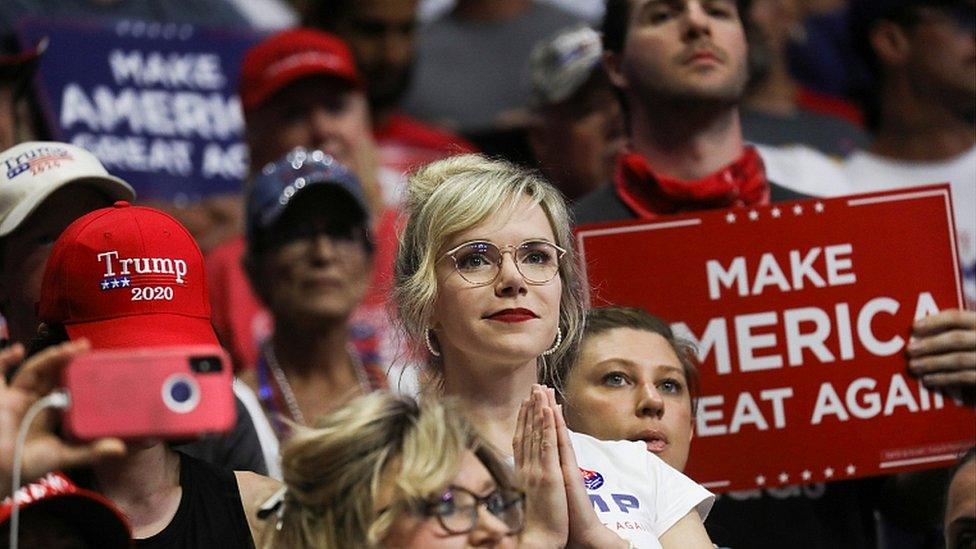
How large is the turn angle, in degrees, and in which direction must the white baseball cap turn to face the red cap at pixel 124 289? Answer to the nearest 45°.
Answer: approximately 45° to its right

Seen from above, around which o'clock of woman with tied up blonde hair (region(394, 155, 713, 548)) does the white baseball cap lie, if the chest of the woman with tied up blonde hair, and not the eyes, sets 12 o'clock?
The white baseball cap is roughly at 5 o'clock from the woman with tied up blonde hair.

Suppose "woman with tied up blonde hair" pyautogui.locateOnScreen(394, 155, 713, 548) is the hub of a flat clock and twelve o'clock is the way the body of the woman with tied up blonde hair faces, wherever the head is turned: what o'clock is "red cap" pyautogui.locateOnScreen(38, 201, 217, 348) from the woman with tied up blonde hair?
The red cap is roughly at 4 o'clock from the woman with tied up blonde hair.

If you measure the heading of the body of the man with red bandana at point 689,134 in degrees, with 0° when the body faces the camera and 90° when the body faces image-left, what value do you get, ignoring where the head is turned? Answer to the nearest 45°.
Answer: approximately 315°
